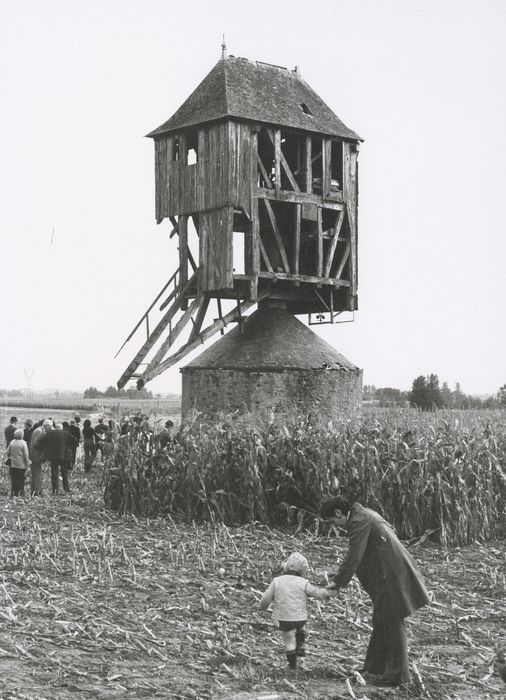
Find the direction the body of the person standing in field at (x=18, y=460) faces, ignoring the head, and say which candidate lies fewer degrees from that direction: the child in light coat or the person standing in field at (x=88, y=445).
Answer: the person standing in field

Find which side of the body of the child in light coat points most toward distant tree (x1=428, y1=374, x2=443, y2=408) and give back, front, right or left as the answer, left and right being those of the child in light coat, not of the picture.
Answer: front

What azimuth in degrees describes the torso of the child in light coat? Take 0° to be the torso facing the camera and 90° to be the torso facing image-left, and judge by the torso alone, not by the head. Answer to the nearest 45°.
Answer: approximately 180°

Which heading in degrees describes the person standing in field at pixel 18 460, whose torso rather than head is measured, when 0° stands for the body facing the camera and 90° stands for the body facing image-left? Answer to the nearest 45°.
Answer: approximately 180°

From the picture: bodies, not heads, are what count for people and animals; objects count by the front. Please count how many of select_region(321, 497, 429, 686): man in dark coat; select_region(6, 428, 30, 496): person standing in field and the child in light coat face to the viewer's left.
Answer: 1

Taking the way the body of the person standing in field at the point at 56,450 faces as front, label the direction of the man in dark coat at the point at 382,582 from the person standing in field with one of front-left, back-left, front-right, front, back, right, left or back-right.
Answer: back

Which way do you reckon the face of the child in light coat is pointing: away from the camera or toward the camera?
away from the camera

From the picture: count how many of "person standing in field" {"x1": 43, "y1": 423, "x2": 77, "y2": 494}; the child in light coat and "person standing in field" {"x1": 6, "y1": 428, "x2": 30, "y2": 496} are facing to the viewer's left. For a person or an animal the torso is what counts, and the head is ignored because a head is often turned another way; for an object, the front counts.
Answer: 0

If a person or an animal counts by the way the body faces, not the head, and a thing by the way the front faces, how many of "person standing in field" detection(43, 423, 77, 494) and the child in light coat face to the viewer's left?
0

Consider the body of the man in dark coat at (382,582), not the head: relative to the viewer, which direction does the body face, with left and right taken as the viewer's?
facing to the left of the viewer

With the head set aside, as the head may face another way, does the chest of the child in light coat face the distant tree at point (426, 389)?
yes

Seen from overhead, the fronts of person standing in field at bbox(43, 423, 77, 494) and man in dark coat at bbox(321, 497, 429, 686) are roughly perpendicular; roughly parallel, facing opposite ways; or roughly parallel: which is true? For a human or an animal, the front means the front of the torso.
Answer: roughly perpendicular

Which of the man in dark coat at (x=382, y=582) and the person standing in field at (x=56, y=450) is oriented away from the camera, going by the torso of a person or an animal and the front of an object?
the person standing in field

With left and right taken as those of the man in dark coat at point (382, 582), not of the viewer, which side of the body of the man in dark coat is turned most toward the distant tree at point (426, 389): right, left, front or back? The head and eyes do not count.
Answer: right

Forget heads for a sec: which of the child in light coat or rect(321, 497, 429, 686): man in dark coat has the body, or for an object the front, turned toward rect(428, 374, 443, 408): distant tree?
the child in light coat

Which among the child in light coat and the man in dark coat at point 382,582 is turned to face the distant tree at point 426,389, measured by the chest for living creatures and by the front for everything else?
the child in light coat
